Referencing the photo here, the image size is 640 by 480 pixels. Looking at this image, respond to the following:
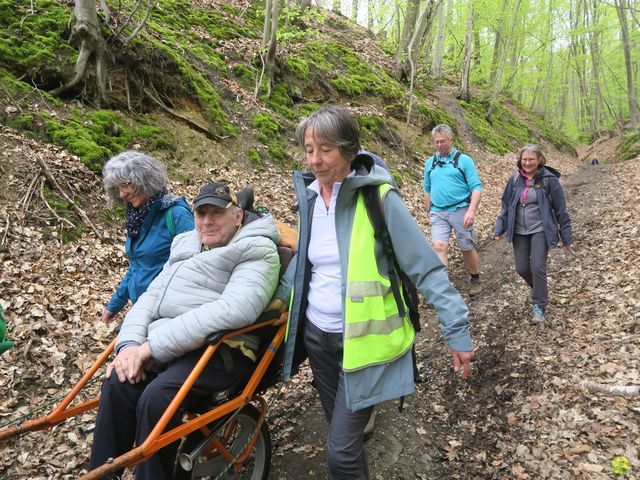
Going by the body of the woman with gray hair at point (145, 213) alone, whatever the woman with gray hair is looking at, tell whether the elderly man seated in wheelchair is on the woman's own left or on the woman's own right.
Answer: on the woman's own left

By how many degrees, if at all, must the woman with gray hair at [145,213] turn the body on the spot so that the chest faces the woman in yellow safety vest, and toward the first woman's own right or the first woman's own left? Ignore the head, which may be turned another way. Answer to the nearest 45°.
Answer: approximately 90° to the first woman's own left

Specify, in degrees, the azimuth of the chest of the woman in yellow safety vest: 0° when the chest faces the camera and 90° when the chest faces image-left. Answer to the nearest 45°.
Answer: approximately 45°

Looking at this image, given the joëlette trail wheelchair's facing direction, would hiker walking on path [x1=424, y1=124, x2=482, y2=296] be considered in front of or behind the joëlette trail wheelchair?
behind

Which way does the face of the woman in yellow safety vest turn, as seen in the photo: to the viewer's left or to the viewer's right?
to the viewer's left

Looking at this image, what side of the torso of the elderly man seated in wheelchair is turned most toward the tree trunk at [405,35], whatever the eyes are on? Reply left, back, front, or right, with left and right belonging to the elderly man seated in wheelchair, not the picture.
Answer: back
